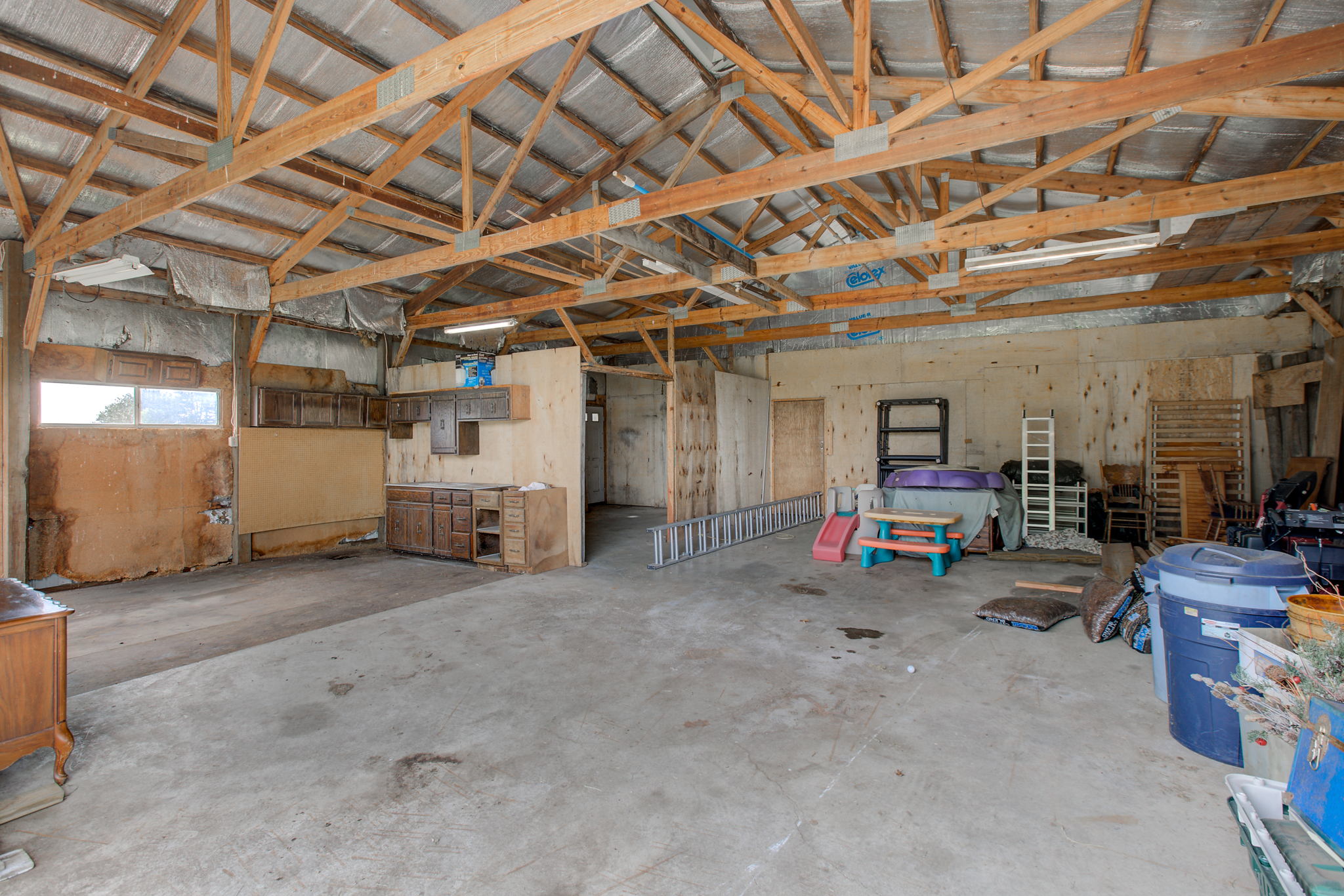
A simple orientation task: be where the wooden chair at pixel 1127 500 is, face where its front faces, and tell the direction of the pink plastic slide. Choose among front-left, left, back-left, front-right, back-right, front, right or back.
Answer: front-right

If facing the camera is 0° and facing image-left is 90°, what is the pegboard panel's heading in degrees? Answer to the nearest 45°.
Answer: approximately 315°

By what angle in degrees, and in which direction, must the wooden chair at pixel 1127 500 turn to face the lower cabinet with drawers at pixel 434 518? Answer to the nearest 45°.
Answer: approximately 45° to its right

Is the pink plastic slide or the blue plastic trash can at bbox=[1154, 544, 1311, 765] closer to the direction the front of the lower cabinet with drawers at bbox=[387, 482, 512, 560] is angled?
the blue plastic trash can

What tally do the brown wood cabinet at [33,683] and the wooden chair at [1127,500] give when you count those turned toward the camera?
1

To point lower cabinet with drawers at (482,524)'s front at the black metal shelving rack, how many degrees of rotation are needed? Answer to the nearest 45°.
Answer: approximately 135° to its left

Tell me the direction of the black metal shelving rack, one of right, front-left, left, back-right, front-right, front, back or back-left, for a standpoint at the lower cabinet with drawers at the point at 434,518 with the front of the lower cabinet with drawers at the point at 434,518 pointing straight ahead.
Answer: back-left

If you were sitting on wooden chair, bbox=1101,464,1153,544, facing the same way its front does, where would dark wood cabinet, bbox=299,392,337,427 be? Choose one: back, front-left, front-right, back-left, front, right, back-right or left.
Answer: front-right

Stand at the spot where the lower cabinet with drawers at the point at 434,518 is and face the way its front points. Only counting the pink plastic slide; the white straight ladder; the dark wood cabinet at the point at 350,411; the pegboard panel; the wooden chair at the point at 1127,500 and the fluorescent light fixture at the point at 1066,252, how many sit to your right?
2

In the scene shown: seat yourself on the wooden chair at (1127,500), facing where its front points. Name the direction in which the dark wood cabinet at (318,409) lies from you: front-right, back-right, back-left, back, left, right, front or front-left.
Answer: front-right
